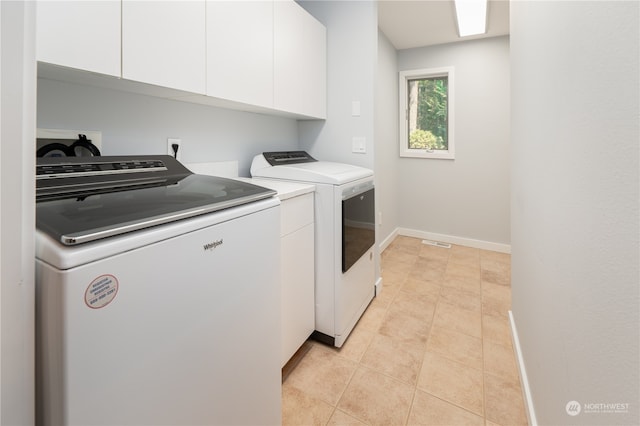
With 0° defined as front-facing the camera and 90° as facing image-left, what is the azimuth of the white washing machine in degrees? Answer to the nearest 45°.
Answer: approximately 315°

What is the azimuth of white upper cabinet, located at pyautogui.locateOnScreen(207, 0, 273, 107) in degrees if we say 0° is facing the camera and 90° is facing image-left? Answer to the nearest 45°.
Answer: approximately 315°

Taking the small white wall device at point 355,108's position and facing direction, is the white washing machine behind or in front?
in front
